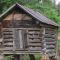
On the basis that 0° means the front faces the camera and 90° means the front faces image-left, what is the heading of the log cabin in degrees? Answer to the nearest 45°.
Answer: approximately 0°
